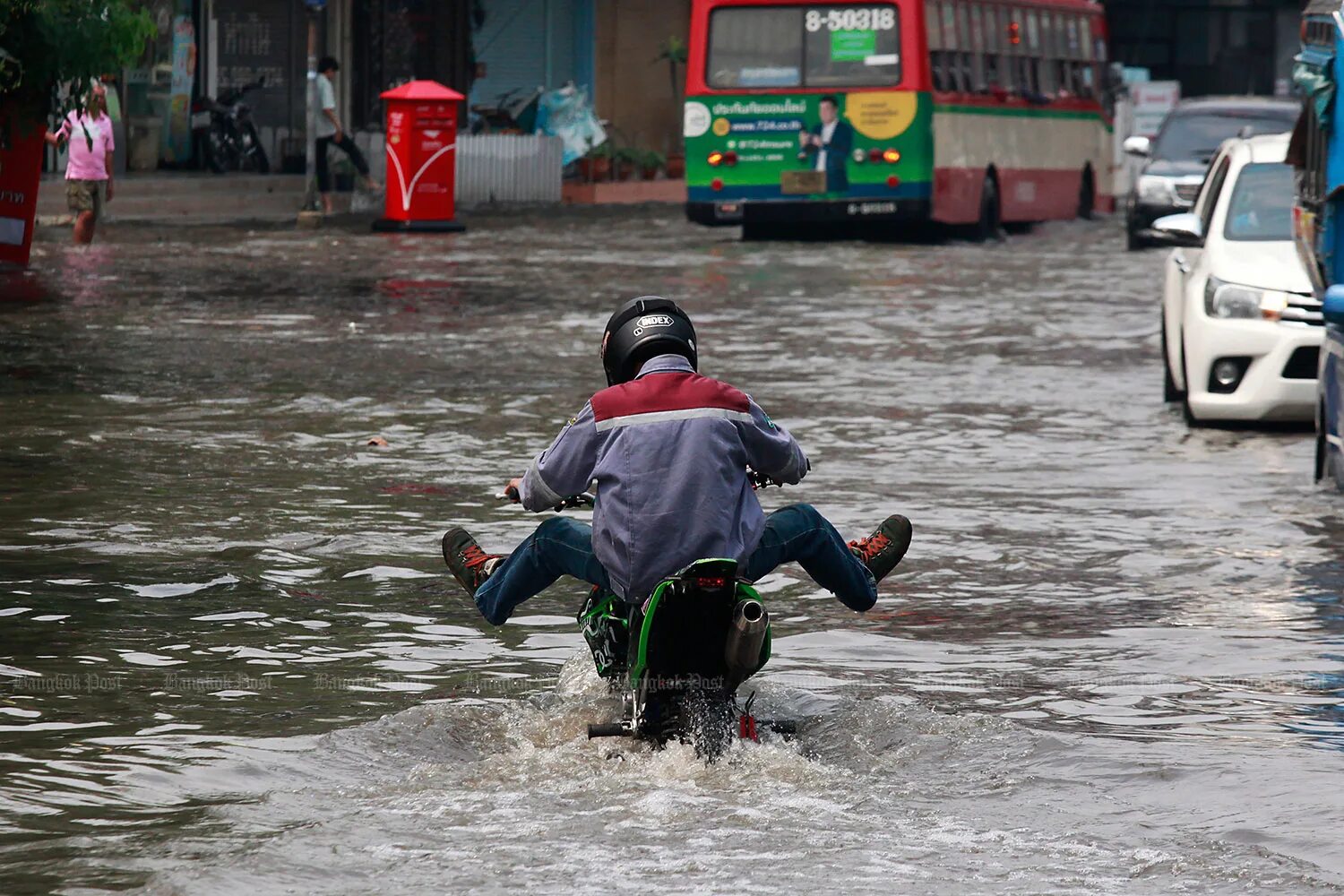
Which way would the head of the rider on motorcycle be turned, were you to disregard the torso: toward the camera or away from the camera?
away from the camera

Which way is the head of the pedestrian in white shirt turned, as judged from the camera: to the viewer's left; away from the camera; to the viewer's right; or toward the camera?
to the viewer's right

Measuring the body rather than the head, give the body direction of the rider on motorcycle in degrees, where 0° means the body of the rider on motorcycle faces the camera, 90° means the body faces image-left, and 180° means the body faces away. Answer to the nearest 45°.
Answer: approximately 180°

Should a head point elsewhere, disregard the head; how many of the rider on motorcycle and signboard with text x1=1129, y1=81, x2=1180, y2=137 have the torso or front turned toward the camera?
1

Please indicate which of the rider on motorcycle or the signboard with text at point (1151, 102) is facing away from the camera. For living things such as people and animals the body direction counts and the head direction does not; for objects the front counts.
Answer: the rider on motorcycle

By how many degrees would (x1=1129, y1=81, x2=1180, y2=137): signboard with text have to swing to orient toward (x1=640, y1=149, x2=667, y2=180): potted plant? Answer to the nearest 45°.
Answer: approximately 45° to its right

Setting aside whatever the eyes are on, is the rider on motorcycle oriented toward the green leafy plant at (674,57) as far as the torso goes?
yes

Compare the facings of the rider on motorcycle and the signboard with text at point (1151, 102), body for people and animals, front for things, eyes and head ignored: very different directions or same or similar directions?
very different directions

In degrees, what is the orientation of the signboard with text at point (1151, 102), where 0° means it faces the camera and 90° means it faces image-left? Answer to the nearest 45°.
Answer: approximately 0°
